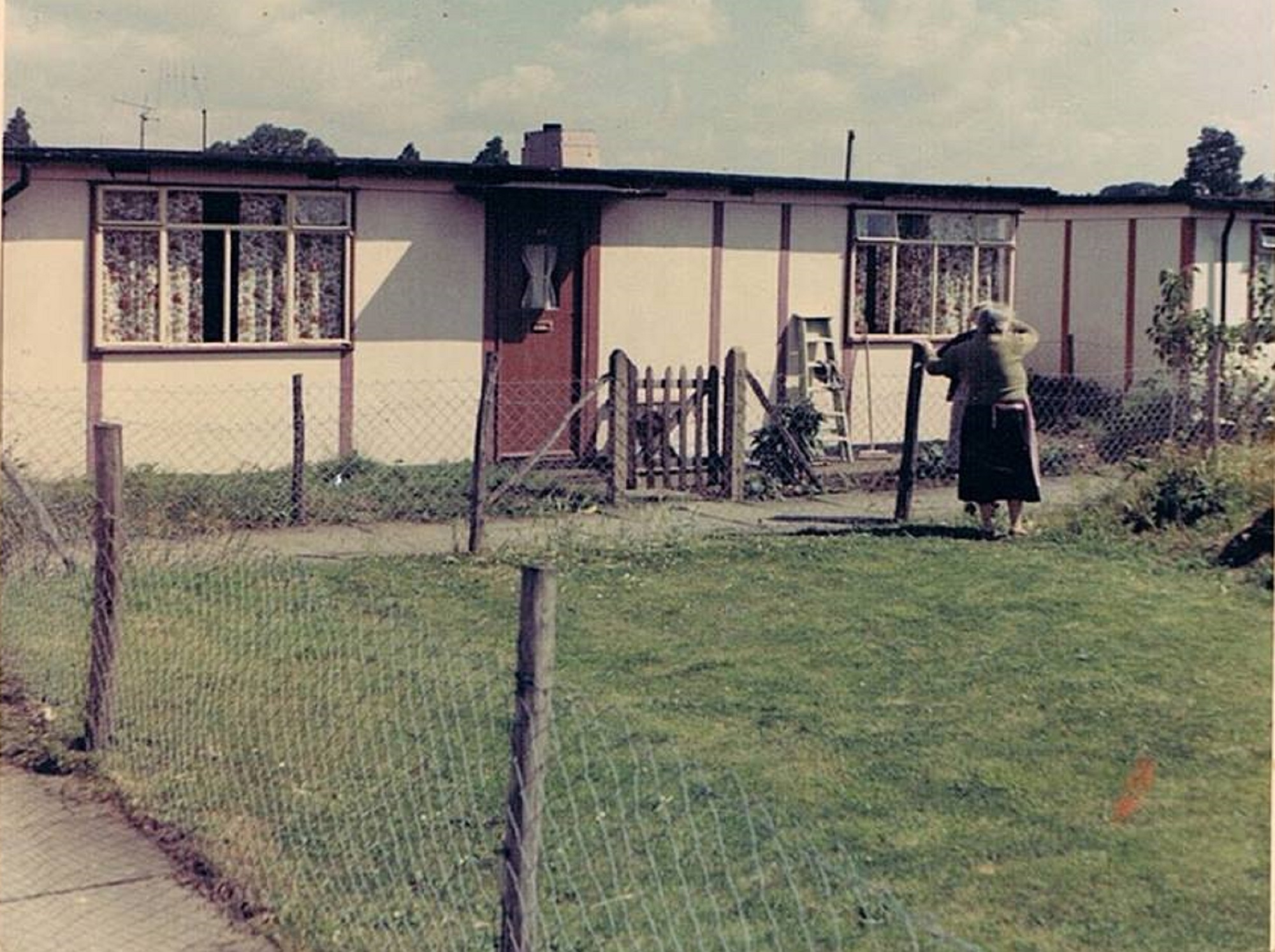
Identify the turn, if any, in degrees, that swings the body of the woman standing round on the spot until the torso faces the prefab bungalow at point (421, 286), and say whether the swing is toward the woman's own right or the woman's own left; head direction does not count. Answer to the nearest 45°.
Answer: approximately 45° to the woman's own left

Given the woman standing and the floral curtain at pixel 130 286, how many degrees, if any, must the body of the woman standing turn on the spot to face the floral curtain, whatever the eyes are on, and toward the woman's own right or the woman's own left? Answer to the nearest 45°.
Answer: approximately 90° to the woman's own left

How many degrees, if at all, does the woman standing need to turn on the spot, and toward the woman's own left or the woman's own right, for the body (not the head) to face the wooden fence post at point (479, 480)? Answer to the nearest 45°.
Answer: approximately 135° to the woman's own left

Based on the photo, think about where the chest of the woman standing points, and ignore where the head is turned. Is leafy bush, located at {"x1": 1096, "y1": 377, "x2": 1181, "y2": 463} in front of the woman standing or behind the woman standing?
in front

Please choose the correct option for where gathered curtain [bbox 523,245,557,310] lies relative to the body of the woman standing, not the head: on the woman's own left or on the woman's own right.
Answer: on the woman's own left

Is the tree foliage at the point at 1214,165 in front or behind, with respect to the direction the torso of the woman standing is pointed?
in front

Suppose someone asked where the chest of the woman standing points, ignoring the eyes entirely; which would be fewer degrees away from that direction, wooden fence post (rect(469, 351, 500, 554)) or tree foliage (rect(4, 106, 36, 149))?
the tree foliage

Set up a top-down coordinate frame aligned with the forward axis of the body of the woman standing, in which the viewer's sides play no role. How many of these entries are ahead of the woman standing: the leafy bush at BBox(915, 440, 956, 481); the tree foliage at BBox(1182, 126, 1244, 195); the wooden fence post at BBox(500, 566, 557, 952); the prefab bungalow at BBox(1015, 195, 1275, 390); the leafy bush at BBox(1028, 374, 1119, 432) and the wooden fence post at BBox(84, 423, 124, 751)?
4

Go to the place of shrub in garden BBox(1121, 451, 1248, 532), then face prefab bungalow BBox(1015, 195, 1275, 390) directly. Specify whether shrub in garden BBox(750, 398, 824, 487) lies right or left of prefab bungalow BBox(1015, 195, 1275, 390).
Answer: left

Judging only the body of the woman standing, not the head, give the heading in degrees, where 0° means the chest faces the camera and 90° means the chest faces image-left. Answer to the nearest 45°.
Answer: approximately 180°

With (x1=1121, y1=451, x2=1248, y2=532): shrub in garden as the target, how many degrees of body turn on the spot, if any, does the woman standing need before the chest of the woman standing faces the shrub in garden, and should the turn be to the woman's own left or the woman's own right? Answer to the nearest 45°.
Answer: approximately 90° to the woman's own right
